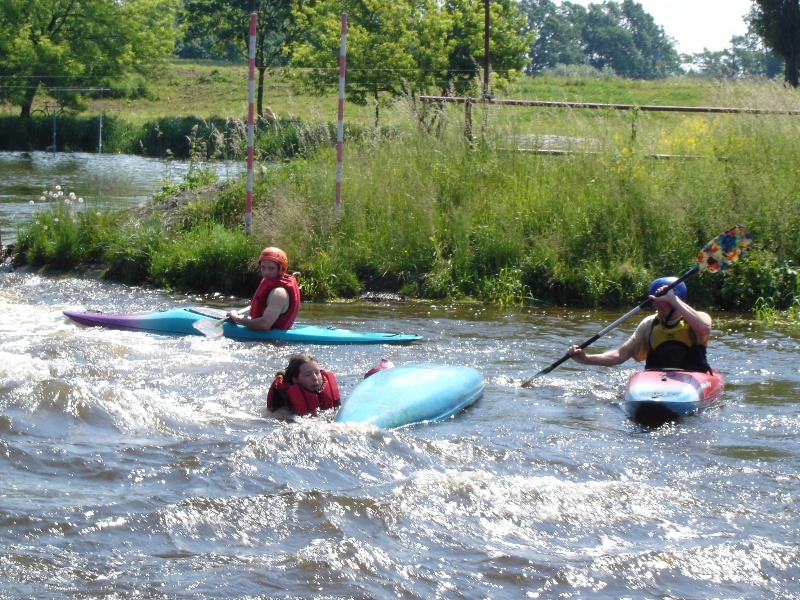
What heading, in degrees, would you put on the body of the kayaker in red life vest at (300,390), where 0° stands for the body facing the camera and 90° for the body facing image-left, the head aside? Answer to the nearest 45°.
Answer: approximately 315°

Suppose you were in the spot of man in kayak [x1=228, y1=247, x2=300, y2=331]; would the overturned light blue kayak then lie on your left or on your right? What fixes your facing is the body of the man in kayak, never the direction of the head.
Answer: on your left

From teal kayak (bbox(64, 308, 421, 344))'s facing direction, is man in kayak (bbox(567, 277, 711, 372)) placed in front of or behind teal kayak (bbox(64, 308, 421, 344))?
behind

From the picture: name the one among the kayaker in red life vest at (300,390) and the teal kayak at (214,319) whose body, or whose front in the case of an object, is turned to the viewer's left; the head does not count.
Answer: the teal kayak

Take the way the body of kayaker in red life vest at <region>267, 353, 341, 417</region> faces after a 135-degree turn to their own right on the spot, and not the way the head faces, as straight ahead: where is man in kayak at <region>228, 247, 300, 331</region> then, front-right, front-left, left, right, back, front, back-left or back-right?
right

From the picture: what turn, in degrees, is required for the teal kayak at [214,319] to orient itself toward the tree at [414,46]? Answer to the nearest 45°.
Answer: approximately 90° to its right

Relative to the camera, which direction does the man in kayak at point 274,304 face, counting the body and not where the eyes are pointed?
to the viewer's left

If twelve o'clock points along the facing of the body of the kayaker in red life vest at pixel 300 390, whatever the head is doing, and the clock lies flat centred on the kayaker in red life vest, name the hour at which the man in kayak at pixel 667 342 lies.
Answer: The man in kayak is roughly at 10 o'clock from the kayaker in red life vest.

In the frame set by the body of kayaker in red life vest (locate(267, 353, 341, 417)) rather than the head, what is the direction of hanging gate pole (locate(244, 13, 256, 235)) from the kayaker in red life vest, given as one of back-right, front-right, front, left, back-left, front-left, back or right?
back-left

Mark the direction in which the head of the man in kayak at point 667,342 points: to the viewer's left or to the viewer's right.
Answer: to the viewer's left

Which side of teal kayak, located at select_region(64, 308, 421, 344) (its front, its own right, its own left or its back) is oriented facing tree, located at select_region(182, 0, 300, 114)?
right
